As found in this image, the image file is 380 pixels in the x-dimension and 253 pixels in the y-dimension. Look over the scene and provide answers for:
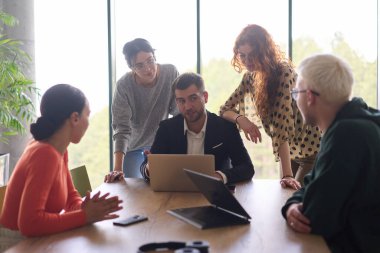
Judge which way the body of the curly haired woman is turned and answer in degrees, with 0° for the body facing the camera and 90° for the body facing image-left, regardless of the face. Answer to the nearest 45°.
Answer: approximately 45°

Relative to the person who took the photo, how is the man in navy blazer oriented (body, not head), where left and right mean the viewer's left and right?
facing the viewer

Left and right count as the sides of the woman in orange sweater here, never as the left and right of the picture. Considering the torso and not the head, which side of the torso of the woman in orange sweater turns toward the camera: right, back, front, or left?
right

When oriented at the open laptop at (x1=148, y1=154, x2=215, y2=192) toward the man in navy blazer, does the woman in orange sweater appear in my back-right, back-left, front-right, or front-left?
back-left

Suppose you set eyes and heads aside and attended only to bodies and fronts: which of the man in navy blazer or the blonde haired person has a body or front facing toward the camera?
the man in navy blazer

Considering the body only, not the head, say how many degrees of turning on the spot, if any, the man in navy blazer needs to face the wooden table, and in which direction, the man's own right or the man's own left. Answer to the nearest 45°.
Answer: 0° — they already face it

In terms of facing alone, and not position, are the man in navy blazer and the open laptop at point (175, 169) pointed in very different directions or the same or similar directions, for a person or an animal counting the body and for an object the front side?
very different directions

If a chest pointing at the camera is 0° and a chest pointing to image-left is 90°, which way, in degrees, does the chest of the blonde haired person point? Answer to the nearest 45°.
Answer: approximately 90°

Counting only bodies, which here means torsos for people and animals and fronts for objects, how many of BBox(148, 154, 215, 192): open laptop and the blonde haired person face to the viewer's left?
1

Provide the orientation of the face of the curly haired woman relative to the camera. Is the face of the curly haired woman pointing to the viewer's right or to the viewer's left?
to the viewer's left

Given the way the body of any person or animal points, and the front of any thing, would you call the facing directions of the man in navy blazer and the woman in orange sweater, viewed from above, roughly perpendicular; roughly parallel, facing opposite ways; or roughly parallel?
roughly perpendicular

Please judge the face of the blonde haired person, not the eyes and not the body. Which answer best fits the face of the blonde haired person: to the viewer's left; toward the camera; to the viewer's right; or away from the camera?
to the viewer's left
